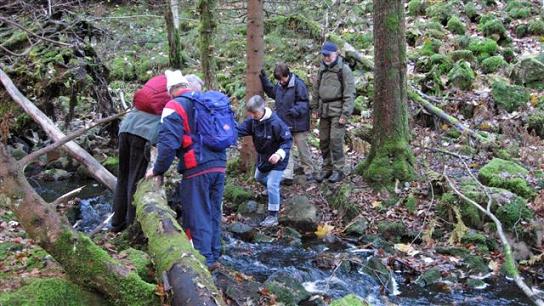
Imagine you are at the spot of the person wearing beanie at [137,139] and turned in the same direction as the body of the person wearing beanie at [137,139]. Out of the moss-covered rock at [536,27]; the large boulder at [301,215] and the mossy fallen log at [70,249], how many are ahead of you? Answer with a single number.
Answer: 2

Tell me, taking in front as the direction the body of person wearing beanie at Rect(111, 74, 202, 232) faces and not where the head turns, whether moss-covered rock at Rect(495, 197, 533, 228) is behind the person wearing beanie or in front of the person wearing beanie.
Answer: in front

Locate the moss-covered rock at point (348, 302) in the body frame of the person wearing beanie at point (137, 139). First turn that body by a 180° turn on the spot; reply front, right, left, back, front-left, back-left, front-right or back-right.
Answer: left

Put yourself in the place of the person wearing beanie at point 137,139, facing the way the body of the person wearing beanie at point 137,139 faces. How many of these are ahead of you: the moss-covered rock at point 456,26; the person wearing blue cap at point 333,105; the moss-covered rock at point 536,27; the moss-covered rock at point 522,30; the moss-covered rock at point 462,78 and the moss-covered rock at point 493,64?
6

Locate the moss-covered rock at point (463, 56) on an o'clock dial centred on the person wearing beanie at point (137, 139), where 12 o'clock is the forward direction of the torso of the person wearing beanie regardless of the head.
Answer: The moss-covered rock is roughly at 12 o'clock from the person wearing beanie.

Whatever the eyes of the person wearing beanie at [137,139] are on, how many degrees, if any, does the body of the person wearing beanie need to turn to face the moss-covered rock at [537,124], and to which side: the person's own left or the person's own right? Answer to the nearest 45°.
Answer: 0° — they already face it

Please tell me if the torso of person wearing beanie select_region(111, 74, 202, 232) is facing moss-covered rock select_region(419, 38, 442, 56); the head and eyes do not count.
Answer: yes

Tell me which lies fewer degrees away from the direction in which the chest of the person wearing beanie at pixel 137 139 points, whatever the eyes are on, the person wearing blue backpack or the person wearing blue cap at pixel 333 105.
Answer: the person wearing blue cap

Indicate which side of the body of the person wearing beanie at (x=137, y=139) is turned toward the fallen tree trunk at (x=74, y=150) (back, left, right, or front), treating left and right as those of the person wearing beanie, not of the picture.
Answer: left

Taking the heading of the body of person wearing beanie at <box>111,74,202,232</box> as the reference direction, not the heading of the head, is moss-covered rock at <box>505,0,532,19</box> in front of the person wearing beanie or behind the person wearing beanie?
in front

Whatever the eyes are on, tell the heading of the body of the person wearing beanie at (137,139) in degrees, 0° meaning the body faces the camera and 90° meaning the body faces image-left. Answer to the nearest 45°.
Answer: approximately 225°

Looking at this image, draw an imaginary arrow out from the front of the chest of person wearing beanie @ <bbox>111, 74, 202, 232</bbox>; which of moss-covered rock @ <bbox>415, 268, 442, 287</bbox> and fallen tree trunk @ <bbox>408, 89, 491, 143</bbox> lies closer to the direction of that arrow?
the fallen tree trunk

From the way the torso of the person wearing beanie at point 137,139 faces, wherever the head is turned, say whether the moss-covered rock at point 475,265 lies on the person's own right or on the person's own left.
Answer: on the person's own right

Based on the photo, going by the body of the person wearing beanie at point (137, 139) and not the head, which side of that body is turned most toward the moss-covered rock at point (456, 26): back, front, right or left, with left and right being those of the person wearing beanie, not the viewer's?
front

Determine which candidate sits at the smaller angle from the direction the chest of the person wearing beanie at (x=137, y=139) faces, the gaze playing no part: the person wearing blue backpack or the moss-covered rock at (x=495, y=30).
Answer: the moss-covered rock

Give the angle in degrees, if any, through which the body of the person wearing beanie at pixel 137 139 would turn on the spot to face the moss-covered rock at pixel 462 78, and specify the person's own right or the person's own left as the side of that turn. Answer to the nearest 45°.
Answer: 0° — they already face it

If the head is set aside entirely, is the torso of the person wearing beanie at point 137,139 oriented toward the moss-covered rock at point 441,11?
yes
